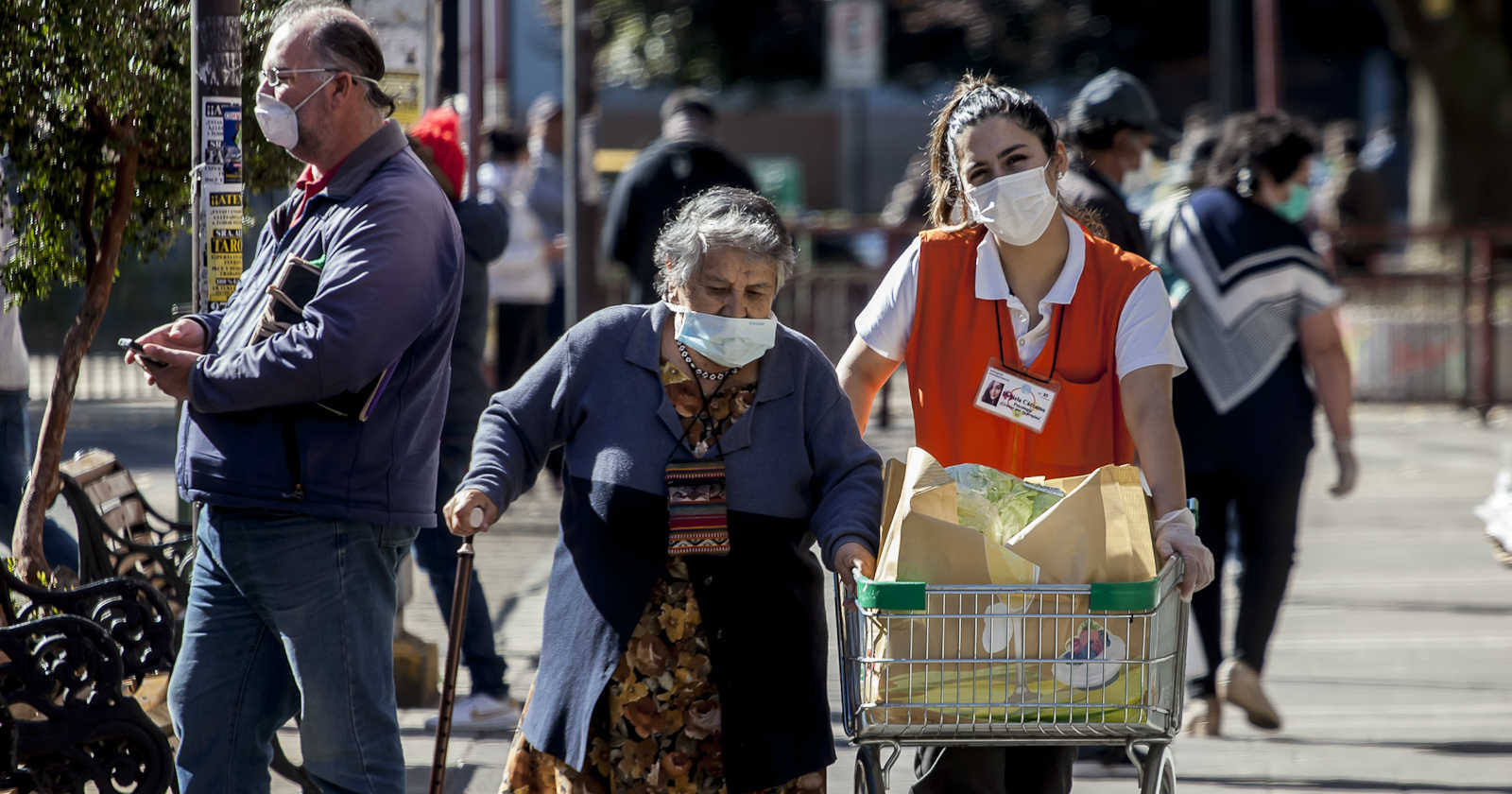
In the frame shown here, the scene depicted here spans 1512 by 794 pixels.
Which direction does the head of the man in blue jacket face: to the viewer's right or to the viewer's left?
to the viewer's left

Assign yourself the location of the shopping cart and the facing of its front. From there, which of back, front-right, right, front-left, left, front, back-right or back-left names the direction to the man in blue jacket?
right

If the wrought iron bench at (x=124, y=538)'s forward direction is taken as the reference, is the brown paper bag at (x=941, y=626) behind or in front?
in front

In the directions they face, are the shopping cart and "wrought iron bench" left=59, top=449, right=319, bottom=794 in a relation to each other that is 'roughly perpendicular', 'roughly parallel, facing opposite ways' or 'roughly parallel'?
roughly perpendicular
